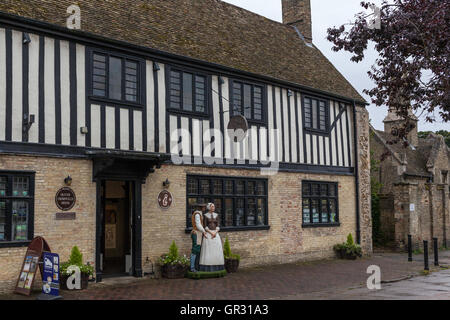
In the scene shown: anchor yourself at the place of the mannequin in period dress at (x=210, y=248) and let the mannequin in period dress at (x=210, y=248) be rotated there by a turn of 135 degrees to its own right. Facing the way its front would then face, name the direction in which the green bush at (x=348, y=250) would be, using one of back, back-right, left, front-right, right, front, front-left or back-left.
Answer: right

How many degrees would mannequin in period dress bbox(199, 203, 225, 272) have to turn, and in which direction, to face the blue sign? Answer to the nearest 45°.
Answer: approximately 45° to its right

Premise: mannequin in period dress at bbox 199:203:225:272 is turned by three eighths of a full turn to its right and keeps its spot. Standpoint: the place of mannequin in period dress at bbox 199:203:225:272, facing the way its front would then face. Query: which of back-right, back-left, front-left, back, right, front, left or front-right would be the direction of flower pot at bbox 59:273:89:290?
left

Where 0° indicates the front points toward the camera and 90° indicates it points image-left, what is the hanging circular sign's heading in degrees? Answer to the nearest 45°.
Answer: approximately 45°

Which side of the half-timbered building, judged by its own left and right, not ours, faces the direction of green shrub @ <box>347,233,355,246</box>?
left

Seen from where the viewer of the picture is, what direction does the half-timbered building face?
facing the viewer and to the right of the viewer

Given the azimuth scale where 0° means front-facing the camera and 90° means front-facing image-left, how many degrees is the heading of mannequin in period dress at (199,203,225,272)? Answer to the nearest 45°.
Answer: approximately 0°

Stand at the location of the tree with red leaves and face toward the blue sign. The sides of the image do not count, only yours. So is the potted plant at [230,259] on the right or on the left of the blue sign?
right

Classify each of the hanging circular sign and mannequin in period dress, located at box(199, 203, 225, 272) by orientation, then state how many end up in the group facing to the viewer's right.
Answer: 0

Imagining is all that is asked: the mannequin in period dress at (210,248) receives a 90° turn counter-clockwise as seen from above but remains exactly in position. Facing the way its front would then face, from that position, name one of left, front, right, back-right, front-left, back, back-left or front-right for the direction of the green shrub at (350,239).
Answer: front-left

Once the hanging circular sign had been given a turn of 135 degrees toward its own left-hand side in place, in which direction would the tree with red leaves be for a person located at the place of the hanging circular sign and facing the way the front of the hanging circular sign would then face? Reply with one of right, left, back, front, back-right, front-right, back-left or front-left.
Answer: front-right

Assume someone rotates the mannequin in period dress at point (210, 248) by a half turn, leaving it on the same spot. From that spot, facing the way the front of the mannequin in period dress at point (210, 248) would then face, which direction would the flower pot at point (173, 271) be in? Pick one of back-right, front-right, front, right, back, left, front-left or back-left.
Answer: left
